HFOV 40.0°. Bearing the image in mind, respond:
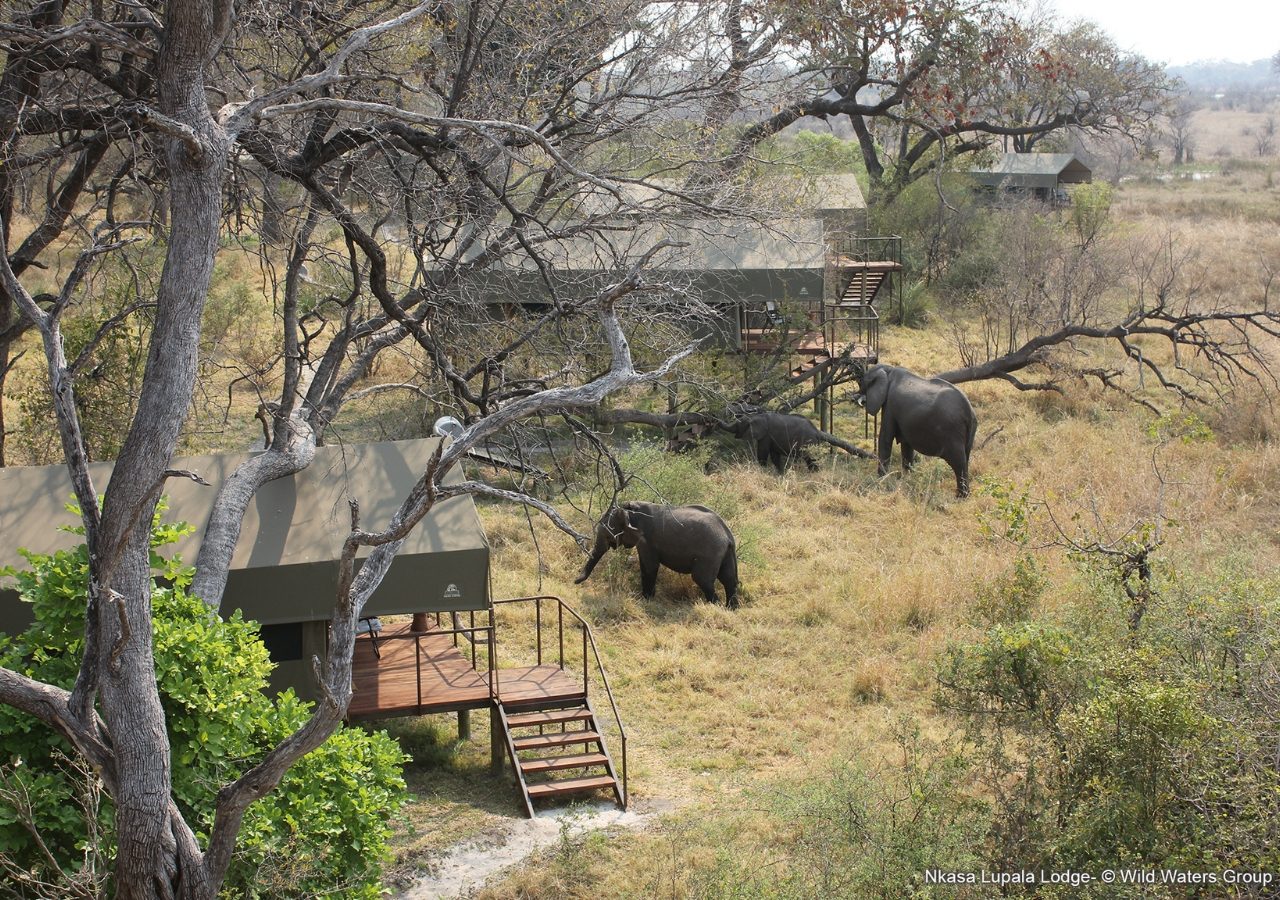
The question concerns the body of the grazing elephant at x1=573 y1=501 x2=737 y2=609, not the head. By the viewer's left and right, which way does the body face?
facing to the left of the viewer

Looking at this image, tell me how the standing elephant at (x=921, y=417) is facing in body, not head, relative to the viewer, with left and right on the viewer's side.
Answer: facing away from the viewer and to the left of the viewer

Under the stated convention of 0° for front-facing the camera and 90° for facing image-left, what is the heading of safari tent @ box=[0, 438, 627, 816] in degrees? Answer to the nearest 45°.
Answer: approximately 270°

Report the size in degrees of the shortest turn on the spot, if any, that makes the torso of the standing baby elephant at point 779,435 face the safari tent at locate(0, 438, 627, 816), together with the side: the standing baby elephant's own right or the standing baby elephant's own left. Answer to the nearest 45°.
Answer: approximately 90° to the standing baby elephant's own left

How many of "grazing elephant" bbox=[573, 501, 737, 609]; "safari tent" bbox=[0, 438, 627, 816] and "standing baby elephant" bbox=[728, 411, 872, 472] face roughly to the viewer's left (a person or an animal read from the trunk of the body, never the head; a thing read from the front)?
2

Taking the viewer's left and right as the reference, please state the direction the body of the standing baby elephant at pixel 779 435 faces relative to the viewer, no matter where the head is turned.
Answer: facing to the left of the viewer

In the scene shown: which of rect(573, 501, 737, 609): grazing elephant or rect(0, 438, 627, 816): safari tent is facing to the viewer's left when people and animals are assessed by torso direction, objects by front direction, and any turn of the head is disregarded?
the grazing elephant

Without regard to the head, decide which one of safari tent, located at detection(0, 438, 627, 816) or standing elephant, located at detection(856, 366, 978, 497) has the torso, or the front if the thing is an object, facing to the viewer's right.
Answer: the safari tent

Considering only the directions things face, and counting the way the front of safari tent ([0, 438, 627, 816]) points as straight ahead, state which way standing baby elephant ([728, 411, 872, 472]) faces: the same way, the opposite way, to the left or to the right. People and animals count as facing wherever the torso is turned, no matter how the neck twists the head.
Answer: the opposite way

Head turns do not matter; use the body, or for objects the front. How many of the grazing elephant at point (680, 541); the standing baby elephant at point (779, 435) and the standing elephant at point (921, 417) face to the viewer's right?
0

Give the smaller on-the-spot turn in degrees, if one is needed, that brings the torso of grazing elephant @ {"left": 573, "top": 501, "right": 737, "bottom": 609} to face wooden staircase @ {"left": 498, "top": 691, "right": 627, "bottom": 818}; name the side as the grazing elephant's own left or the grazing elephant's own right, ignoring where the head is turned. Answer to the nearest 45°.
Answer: approximately 90° to the grazing elephant's own left

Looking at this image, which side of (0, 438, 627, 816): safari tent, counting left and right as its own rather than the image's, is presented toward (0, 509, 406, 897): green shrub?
right
